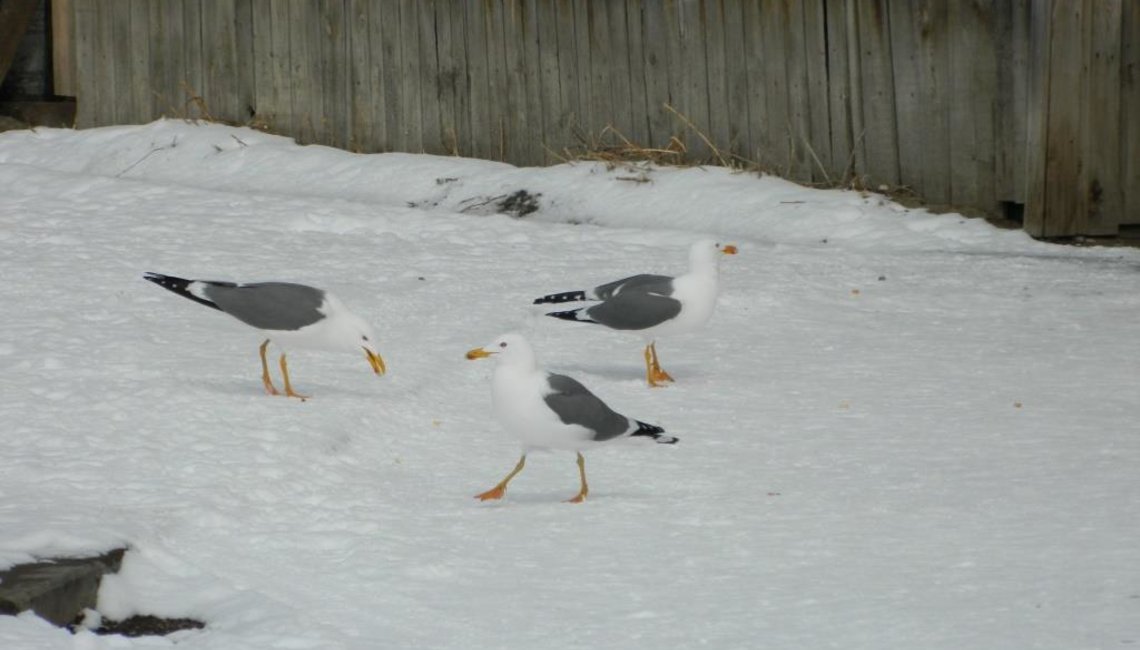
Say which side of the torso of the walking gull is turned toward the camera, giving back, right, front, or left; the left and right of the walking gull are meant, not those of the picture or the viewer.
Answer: left

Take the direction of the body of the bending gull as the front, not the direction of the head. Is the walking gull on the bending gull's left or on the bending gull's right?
on the bending gull's right

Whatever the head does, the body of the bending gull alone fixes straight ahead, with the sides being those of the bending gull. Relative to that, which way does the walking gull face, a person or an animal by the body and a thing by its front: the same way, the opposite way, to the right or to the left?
the opposite way

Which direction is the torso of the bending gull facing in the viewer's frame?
to the viewer's right

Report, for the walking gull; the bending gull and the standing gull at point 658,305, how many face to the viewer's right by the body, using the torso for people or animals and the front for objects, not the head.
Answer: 2

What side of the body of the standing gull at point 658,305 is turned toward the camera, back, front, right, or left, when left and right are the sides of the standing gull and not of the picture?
right

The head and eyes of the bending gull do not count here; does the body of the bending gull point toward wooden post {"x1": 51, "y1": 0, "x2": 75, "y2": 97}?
no

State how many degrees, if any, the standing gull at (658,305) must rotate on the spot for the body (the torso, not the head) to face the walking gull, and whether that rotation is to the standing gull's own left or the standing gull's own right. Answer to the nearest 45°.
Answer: approximately 90° to the standing gull's own right

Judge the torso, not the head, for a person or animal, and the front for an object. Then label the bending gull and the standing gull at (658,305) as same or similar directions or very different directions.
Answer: same or similar directions

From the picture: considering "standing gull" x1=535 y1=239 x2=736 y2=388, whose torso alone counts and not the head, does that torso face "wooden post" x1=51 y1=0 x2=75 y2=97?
no

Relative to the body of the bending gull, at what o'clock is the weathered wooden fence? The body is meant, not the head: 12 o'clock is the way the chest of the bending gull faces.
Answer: The weathered wooden fence is roughly at 10 o'clock from the bending gull.

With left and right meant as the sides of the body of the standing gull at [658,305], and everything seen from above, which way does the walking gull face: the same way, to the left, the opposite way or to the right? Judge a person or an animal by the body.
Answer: the opposite way

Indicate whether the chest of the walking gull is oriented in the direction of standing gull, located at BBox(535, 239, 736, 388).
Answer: no

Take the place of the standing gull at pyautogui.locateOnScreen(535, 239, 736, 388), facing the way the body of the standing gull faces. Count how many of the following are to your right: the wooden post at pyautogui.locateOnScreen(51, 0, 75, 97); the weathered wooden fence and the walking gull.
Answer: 1
